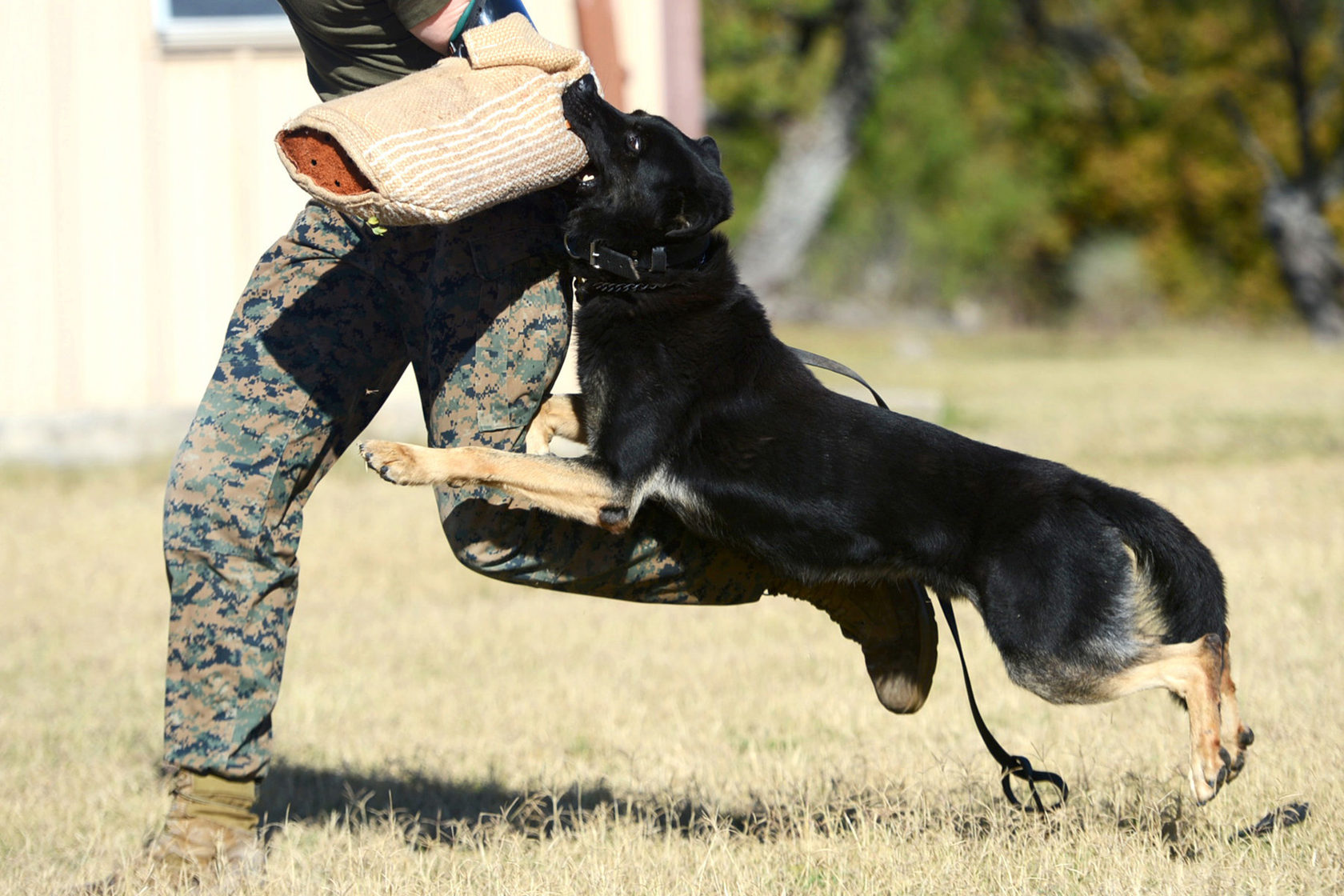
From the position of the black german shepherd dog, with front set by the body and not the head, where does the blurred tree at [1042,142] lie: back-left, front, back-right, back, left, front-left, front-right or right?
right

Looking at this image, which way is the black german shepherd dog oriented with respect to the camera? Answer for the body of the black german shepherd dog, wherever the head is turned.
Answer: to the viewer's left

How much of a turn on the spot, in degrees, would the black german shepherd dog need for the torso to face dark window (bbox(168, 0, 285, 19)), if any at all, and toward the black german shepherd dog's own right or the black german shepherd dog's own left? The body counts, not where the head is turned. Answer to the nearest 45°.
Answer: approximately 45° to the black german shepherd dog's own right

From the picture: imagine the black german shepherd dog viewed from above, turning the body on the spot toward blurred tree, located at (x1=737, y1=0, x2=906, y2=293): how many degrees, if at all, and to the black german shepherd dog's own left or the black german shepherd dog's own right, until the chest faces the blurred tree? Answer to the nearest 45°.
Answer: approximately 90° to the black german shepherd dog's own right

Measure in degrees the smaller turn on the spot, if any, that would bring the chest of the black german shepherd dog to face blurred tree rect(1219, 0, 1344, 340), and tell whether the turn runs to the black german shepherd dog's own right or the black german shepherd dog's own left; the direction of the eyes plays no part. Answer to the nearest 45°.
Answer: approximately 90° to the black german shepherd dog's own right
